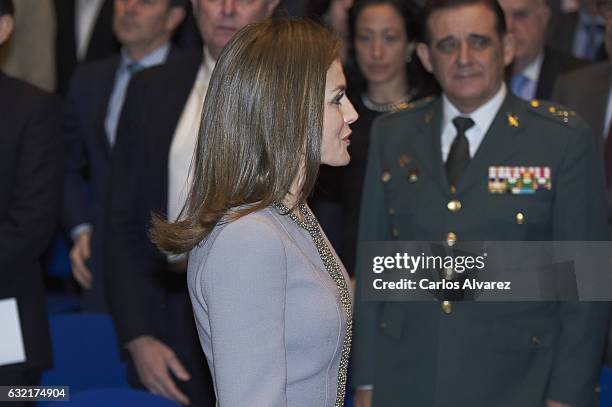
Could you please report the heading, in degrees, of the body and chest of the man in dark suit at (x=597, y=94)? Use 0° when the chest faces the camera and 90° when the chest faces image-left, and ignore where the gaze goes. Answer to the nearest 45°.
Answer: approximately 0°

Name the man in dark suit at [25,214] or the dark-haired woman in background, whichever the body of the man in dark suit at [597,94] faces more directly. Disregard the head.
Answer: the man in dark suit

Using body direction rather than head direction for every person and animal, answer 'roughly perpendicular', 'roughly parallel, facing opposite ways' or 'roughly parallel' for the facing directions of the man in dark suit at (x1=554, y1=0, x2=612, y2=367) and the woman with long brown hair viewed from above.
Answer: roughly perpendicular

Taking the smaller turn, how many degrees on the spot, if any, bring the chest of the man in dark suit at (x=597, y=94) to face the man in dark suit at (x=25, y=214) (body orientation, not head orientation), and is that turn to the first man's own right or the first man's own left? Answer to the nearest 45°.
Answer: approximately 45° to the first man's own right

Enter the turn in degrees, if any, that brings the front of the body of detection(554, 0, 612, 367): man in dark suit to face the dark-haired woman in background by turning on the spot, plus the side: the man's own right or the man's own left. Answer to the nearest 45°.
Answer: approximately 90° to the man's own right

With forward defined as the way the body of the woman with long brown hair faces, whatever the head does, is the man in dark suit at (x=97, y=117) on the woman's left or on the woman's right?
on the woman's left

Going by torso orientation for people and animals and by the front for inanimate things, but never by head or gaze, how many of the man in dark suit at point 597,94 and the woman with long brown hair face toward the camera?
1

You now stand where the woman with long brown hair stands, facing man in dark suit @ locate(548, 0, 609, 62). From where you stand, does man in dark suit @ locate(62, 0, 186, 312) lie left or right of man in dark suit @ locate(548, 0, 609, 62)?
left

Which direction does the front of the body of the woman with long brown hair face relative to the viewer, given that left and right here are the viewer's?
facing to the right of the viewer

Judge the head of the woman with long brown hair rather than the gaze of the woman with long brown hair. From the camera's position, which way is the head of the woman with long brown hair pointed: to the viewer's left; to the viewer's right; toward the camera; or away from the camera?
to the viewer's right

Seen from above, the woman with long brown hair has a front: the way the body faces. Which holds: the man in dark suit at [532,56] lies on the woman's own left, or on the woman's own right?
on the woman's own left

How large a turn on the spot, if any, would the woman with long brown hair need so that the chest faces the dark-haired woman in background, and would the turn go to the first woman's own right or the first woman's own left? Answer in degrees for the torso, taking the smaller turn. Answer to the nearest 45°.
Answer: approximately 90° to the first woman's own left
